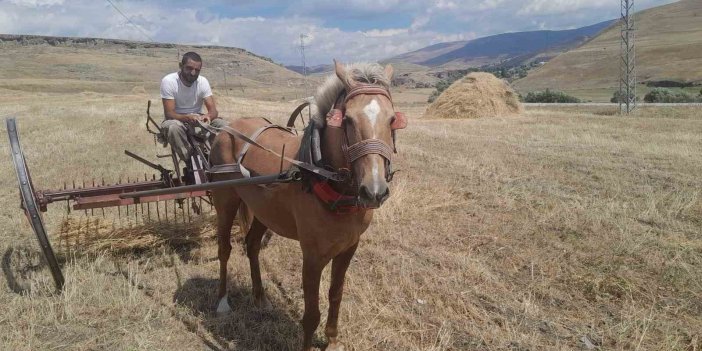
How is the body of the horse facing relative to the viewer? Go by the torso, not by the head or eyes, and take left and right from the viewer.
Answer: facing the viewer and to the right of the viewer

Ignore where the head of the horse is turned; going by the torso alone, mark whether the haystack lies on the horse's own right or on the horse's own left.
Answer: on the horse's own left

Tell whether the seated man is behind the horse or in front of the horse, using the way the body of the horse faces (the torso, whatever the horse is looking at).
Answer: behind

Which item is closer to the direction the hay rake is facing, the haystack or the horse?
the horse

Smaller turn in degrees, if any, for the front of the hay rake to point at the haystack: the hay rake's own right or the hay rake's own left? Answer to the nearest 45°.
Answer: approximately 90° to the hay rake's own left

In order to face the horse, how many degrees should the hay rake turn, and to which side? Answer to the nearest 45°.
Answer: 0° — it already faces it

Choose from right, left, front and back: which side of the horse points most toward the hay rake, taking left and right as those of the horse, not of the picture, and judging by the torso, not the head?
back

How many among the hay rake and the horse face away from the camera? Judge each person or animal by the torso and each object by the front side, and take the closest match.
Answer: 0
